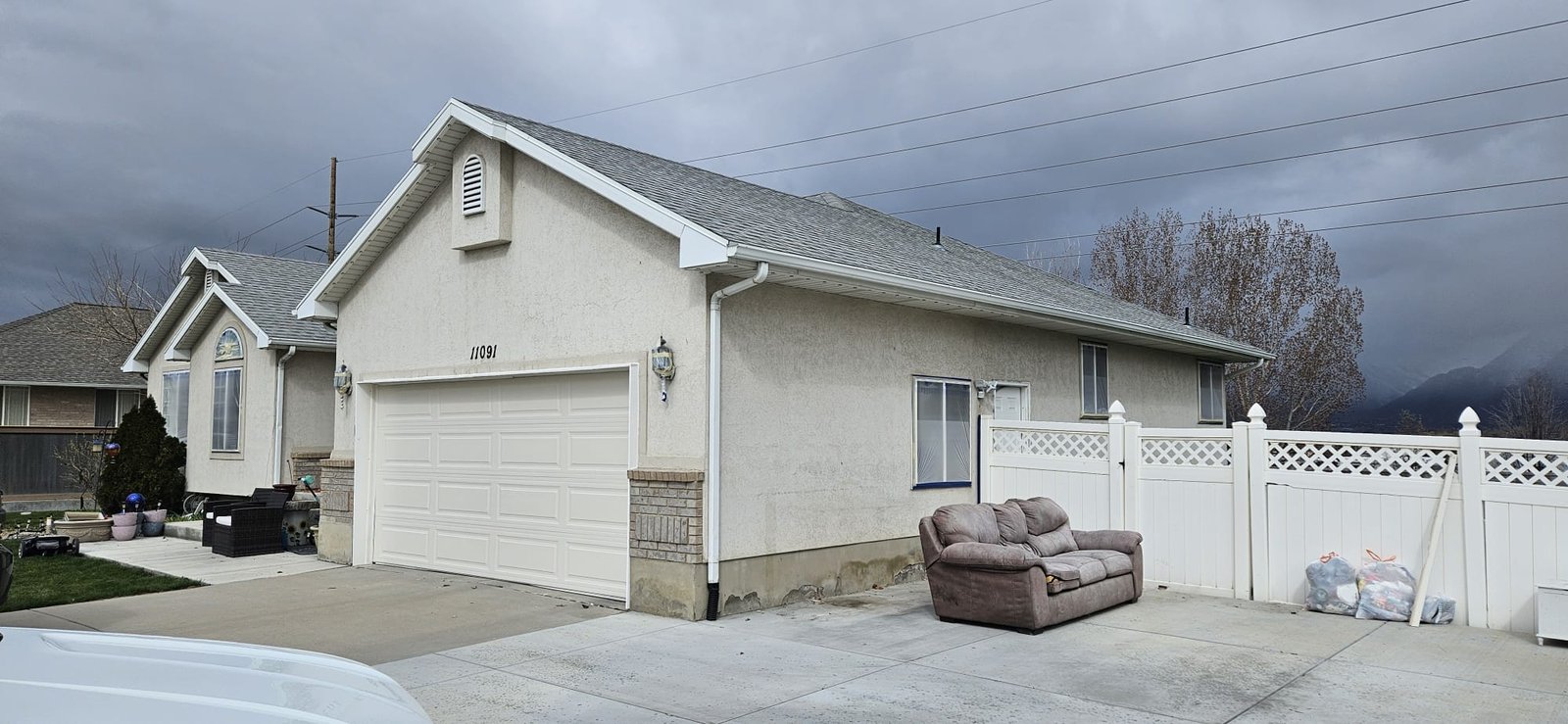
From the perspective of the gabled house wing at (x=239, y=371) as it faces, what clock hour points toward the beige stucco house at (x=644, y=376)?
The beige stucco house is roughly at 10 o'clock from the gabled house wing.

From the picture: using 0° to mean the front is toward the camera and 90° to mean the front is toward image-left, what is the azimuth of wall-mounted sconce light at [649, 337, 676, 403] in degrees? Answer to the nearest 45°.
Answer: approximately 45°

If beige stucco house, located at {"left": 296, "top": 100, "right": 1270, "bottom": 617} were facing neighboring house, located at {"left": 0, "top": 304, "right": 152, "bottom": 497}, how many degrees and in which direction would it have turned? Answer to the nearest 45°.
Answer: approximately 90° to its right

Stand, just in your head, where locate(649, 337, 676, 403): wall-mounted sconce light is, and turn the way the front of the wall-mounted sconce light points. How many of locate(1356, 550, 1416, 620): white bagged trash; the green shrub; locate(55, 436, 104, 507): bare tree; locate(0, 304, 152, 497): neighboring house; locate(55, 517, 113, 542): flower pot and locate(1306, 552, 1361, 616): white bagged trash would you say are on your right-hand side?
4

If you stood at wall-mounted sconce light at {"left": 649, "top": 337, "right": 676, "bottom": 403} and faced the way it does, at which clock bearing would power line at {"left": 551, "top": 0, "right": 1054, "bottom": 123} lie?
The power line is roughly at 5 o'clock from the wall-mounted sconce light.

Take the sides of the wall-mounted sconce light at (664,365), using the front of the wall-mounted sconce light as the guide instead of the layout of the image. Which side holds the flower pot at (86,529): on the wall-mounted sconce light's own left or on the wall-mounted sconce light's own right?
on the wall-mounted sconce light's own right
